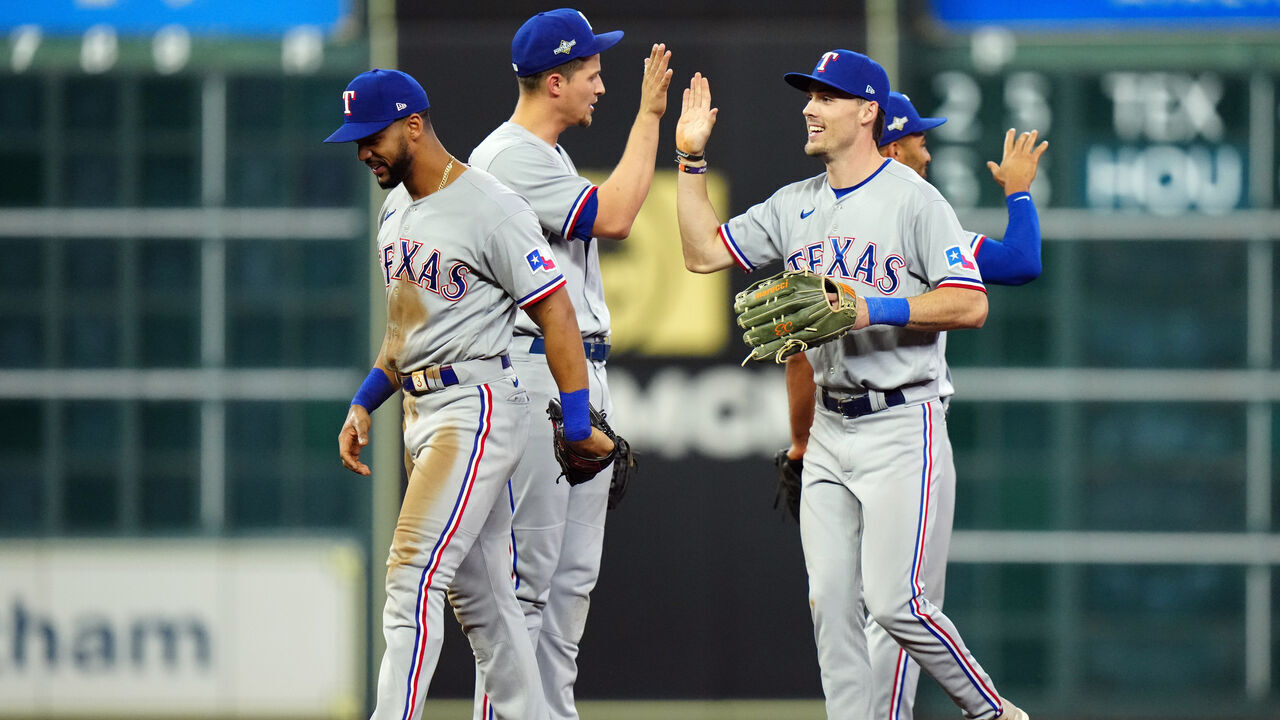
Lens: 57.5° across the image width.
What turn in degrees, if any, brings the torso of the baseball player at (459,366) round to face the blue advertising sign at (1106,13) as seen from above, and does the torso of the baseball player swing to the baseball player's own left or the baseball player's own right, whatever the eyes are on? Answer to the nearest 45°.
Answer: approximately 180°

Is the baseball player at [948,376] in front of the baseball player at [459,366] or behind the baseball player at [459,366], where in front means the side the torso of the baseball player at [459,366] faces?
behind

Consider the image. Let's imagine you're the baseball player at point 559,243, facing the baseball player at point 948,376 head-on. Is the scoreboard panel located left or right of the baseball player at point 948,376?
left

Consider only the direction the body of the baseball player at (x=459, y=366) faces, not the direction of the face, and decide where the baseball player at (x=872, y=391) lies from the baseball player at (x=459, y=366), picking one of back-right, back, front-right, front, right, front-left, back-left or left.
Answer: back-left

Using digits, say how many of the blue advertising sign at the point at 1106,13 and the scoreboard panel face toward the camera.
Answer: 2

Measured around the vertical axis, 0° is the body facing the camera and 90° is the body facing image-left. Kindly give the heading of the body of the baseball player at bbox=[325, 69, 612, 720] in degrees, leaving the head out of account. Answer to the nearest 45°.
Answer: approximately 45°

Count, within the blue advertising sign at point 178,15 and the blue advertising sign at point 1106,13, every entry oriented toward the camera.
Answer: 2

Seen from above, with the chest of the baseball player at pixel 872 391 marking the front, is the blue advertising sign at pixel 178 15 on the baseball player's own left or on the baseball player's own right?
on the baseball player's own right

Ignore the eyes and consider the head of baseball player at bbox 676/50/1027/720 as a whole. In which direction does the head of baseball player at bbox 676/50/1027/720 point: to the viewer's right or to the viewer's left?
to the viewer's left

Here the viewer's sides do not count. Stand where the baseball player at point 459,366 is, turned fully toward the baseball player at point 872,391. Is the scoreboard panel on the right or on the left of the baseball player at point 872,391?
left
